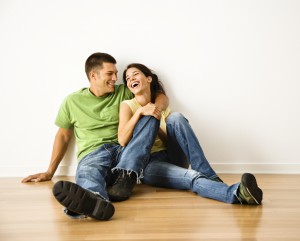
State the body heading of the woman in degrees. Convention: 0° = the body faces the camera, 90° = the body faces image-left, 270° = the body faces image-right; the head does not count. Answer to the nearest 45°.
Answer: approximately 315°

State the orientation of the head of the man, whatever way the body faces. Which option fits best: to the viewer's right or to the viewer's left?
to the viewer's right
